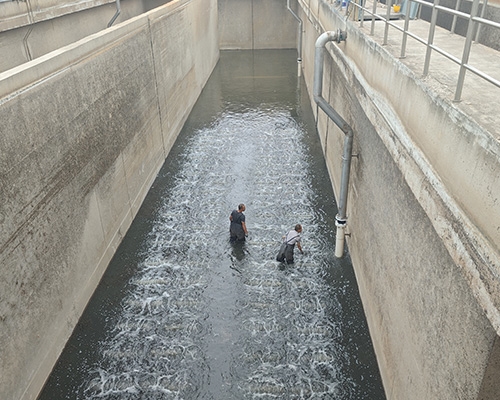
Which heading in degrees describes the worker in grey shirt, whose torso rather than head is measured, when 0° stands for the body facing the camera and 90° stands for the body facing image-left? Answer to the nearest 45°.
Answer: approximately 225°

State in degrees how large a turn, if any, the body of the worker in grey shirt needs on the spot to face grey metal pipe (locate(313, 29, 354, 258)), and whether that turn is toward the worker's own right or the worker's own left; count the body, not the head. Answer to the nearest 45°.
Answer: approximately 45° to the worker's own right
